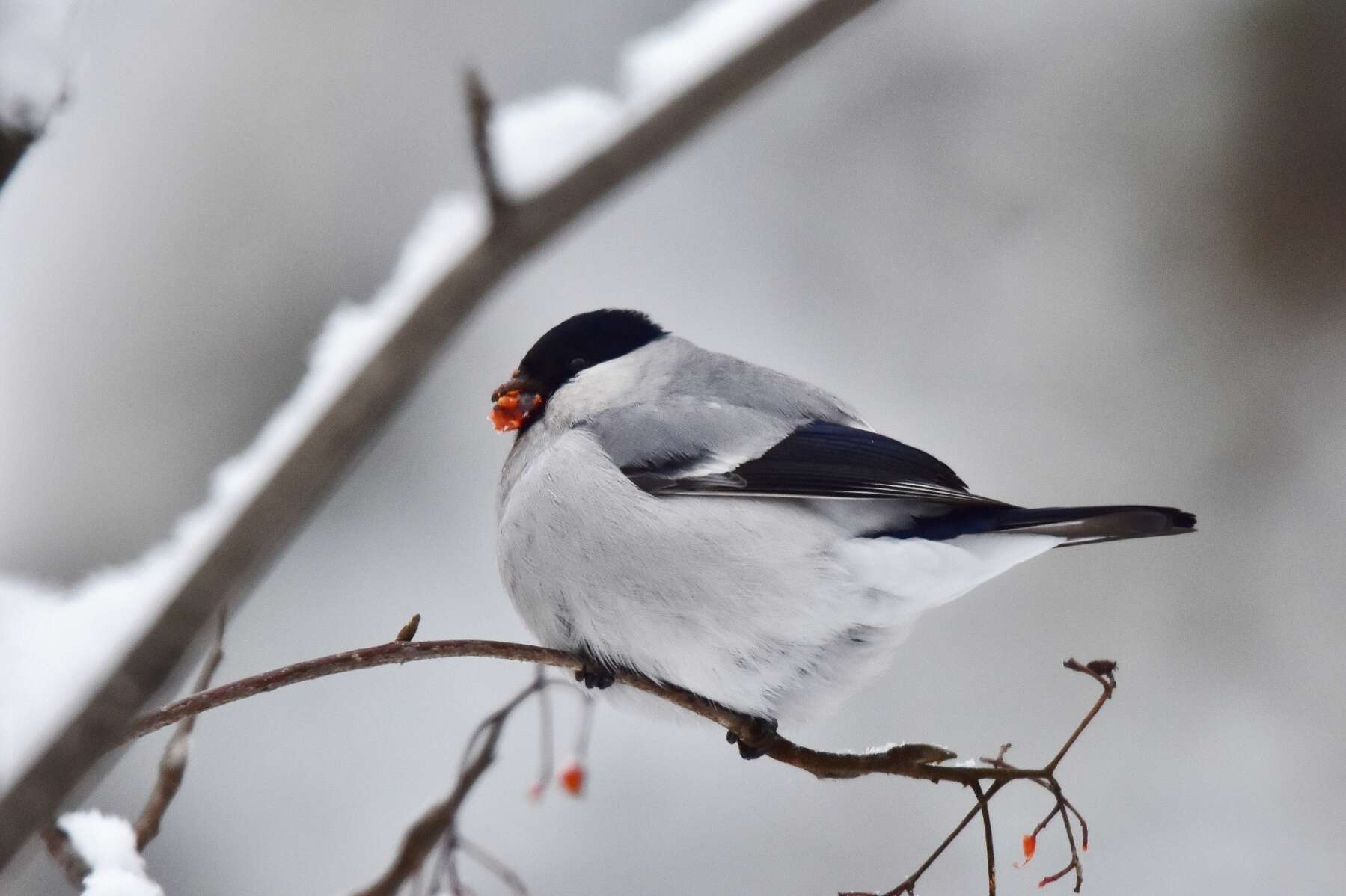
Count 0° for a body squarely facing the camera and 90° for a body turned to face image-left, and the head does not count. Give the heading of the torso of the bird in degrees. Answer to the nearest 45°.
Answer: approximately 90°

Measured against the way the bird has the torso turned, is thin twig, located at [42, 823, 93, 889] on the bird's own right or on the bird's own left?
on the bird's own left
